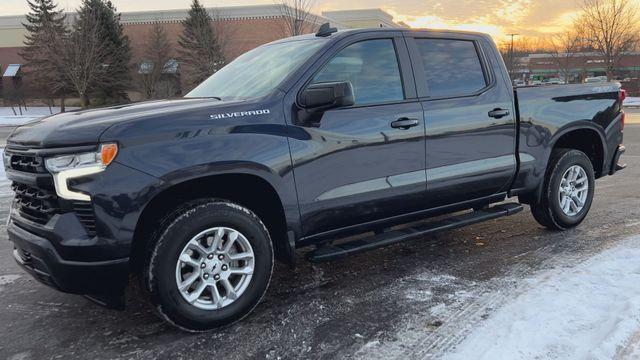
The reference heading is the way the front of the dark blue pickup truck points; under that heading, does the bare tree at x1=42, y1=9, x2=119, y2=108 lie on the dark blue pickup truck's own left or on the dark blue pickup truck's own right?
on the dark blue pickup truck's own right

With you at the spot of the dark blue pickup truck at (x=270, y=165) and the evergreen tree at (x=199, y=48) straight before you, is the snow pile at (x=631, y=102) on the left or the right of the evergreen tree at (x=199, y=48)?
right

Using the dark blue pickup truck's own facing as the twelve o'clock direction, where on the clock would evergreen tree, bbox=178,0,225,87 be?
The evergreen tree is roughly at 4 o'clock from the dark blue pickup truck.

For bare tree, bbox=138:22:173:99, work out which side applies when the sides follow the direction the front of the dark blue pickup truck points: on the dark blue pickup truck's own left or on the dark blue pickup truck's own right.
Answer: on the dark blue pickup truck's own right

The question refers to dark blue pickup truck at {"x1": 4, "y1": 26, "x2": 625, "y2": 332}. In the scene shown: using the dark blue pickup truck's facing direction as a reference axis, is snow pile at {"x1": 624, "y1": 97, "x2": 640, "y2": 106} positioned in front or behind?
behind

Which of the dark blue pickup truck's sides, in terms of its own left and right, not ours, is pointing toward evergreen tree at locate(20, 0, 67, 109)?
right

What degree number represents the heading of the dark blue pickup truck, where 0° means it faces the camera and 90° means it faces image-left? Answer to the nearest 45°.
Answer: approximately 45°

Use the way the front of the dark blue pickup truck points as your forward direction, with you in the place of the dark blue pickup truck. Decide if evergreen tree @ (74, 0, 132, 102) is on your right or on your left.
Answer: on your right
